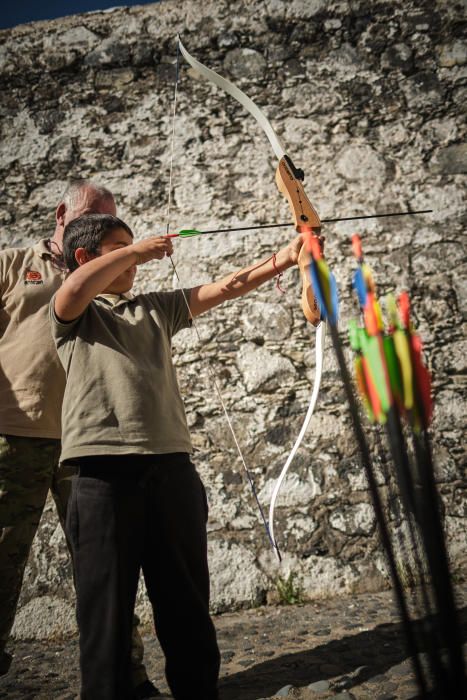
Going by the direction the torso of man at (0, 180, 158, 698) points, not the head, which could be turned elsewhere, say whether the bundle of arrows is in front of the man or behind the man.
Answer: in front

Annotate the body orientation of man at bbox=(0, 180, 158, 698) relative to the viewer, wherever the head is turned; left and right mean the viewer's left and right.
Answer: facing the viewer and to the right of the viewer

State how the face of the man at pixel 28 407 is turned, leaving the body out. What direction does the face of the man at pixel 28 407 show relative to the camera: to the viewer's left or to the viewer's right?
to the viewer's right
